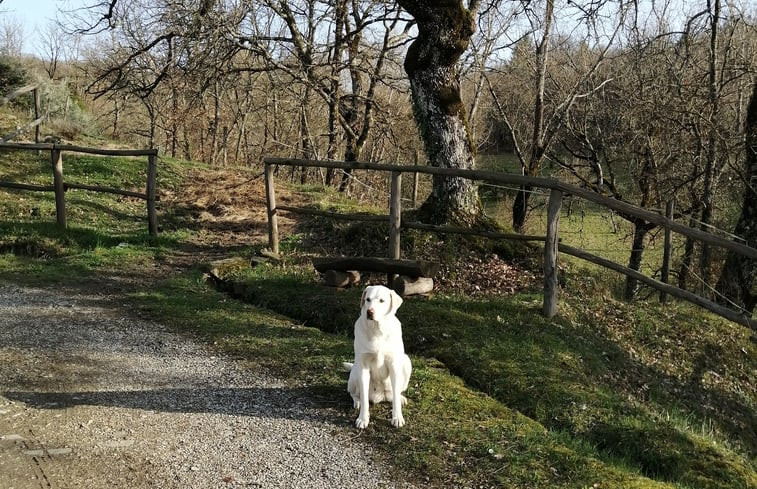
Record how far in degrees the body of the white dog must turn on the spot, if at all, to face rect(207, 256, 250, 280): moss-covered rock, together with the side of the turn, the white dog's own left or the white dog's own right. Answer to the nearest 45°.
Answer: approximately 135° to the white dog's own right

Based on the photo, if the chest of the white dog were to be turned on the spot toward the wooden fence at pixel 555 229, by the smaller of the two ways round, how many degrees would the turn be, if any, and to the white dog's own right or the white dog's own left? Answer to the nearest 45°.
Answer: approximately 135° to the white dog's own left

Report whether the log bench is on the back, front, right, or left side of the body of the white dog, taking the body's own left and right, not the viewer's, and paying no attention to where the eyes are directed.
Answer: back

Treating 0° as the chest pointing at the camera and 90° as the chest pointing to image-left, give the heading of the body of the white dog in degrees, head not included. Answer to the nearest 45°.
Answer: approximately 0°

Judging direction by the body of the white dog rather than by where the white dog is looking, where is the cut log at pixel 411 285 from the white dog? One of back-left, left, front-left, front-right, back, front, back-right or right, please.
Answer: back

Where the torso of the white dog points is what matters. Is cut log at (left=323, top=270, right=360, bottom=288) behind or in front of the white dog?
behind

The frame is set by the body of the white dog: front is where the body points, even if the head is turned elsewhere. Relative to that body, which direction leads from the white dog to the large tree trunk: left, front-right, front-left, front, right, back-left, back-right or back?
back

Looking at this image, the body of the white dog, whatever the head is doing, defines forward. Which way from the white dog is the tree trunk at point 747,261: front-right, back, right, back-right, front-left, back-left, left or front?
back-left
